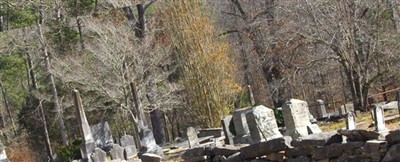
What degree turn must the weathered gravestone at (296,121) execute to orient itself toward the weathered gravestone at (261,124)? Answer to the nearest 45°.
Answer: approximately 90° to its right

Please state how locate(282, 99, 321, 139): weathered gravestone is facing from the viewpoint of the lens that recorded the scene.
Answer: facing the viewer and to the right of the viewer

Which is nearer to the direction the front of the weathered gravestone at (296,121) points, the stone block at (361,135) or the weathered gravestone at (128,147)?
the stone block

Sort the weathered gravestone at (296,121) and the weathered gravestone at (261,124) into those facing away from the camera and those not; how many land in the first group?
0

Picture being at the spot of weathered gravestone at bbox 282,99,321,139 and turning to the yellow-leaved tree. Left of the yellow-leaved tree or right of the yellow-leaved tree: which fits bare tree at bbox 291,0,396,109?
right

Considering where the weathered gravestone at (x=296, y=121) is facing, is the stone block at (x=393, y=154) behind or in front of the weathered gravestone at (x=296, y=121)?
in front

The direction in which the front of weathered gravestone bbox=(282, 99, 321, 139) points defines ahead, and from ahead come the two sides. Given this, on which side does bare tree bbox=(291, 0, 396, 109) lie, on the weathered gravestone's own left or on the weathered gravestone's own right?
on the weathered gravestone's own left

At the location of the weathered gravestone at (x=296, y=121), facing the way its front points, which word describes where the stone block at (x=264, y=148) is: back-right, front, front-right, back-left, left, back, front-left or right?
front-right
